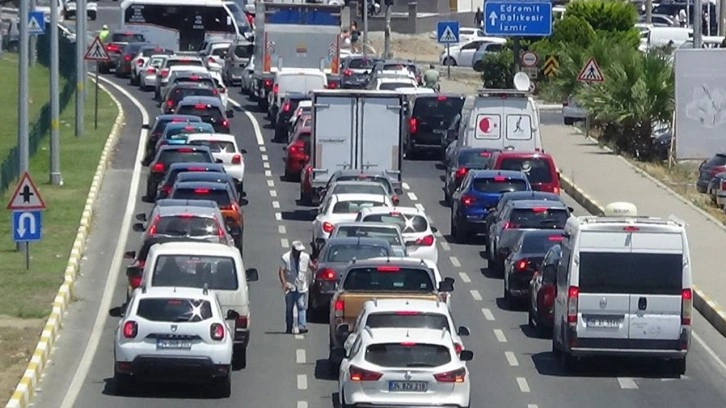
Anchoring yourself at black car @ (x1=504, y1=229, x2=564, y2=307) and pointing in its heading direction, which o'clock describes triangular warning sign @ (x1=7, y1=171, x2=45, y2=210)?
The triangular warning sign is roughly at 9 o'clock from the black car.

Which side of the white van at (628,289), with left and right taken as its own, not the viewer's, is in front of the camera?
back

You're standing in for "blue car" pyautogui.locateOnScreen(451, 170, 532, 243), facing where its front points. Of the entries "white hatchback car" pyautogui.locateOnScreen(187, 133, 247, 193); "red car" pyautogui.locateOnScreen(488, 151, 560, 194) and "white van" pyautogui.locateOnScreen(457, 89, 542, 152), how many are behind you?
0

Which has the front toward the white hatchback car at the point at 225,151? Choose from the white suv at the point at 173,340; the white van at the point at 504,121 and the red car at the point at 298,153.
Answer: the white suv

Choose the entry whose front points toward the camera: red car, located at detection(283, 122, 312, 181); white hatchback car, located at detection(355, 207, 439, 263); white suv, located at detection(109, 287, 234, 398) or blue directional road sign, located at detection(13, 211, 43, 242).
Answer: the blue directional road sign

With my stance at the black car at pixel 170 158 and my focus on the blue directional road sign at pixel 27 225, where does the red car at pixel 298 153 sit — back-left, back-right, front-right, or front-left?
back-left

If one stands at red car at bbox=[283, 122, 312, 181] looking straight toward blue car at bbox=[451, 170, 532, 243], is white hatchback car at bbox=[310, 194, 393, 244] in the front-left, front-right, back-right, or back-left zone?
front-right

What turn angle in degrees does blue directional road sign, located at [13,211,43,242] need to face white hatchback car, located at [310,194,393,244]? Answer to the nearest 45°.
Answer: approximately 135° to its left

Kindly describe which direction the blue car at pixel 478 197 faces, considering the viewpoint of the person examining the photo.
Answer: facing away from the viewer

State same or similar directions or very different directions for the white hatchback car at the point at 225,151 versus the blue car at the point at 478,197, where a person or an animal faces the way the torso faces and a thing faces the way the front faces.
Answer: same or similar directions

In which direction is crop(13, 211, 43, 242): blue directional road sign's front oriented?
toward the camera

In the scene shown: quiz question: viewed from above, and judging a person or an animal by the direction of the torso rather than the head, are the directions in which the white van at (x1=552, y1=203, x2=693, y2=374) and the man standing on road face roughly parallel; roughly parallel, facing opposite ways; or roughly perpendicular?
roughly parallel, facing opposite ways

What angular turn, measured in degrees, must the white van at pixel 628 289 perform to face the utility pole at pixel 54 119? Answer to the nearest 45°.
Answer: approximately 45° to its left

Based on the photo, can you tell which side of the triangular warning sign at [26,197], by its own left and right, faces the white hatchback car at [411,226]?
left

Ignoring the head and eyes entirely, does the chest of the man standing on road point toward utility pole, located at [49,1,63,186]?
no

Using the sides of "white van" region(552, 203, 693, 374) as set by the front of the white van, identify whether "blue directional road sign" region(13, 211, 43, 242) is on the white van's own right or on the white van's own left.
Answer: on the white van's own left

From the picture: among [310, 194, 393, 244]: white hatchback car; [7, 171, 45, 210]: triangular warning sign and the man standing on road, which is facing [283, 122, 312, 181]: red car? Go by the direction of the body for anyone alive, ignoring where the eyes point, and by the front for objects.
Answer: the white hatchback car

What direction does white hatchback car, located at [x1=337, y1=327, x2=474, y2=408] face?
away from the camera

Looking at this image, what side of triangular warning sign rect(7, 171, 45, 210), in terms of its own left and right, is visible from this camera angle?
front

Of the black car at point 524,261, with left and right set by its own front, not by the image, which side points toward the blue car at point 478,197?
front

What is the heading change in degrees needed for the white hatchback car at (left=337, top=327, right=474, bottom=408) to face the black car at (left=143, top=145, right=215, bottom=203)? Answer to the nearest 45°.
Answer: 0° — it already faces it

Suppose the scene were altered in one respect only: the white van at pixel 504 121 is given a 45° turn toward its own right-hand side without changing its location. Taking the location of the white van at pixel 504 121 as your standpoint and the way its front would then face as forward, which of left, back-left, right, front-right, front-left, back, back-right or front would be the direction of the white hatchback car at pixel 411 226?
back-right

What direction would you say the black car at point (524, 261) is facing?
away from the camera
